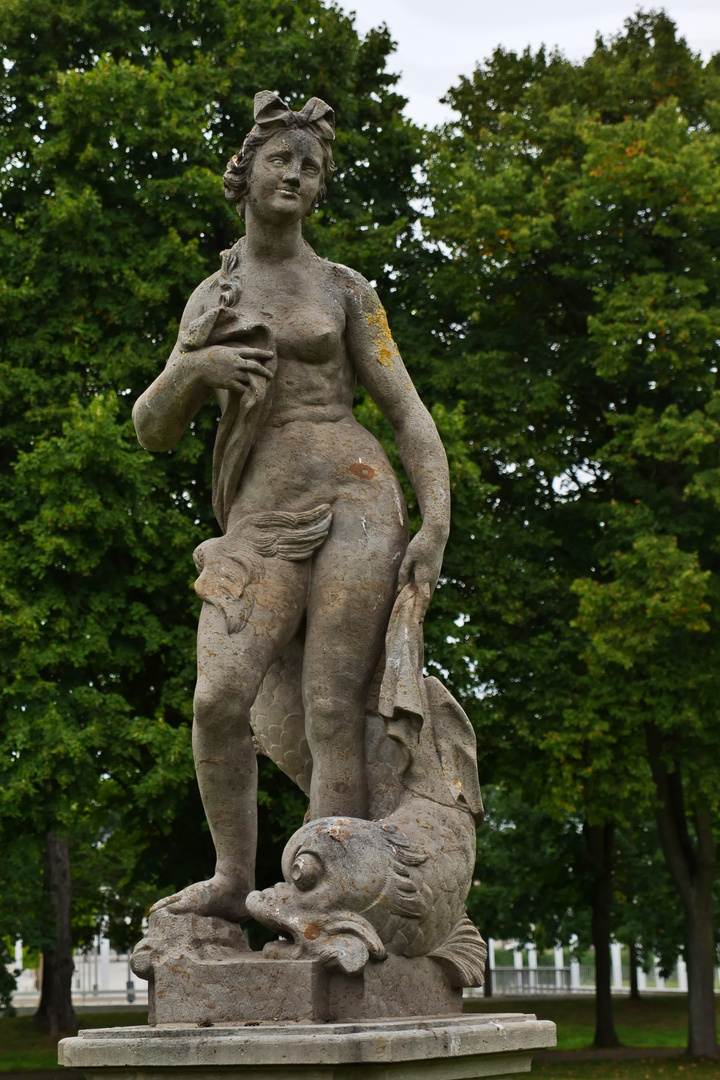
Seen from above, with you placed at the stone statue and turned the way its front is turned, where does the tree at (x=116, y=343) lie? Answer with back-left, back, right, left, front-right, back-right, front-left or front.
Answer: back

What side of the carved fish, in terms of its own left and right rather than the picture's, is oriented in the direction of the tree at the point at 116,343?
right

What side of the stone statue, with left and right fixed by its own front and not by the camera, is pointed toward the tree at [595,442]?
back

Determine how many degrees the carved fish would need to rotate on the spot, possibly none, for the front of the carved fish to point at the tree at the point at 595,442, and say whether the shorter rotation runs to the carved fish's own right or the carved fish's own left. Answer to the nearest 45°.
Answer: approximately 90° to the carved fish's own right

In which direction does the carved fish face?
to the viewer's left
